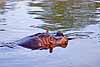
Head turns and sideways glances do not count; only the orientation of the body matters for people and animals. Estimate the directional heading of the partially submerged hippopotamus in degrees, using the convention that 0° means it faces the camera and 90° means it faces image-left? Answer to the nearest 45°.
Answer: approximately 270°
